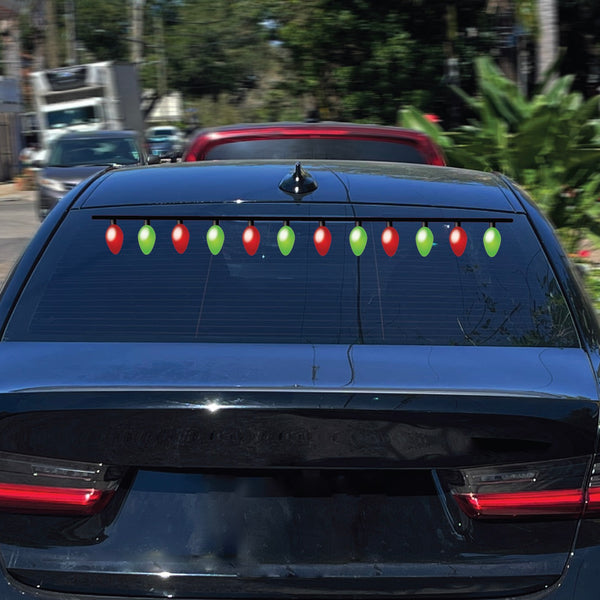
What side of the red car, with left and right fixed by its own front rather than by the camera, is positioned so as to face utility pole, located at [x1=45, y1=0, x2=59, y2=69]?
front

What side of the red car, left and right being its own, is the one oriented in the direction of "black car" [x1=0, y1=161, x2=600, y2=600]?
back

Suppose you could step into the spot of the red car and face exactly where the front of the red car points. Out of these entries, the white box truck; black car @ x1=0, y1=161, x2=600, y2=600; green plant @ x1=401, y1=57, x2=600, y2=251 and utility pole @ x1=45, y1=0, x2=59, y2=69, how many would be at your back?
1

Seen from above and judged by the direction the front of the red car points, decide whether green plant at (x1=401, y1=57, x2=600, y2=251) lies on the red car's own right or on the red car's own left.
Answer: on the red car's own right

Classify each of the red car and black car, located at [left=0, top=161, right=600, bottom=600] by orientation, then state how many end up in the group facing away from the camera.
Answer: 2

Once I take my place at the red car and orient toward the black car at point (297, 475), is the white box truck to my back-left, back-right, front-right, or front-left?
back-right

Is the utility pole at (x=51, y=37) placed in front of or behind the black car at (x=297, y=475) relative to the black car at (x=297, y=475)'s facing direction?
in front

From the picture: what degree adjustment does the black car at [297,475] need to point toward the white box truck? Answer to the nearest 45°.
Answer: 0° — it already faces it

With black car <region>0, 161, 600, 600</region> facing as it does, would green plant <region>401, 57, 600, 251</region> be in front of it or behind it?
in front

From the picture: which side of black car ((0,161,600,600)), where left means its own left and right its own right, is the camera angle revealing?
back

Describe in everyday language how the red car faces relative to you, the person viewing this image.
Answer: facing away from the viewer

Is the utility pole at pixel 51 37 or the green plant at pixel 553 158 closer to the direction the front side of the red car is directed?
the utility pole
